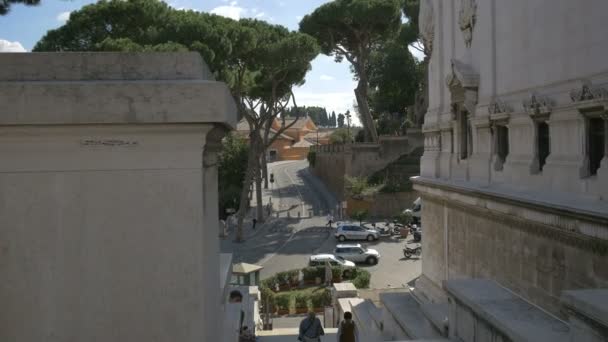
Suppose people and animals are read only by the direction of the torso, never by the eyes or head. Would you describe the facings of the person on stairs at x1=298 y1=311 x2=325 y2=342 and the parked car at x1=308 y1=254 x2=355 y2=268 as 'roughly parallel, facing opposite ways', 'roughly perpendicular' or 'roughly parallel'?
roughly perpendicular

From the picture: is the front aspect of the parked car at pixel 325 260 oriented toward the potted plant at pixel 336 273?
no

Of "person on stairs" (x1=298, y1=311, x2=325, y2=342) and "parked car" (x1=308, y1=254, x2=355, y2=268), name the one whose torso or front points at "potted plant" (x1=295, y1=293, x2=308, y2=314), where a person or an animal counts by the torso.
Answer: the person on stairs

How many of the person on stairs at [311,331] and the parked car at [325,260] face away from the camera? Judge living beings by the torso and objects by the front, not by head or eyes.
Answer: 1

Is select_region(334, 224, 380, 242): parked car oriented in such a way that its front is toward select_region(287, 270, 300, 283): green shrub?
no

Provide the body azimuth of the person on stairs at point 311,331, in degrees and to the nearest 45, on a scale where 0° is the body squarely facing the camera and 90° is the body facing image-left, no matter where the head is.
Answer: approximately 180°

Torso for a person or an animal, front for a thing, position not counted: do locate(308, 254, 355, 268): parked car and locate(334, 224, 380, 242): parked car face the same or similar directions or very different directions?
same or similar directions
